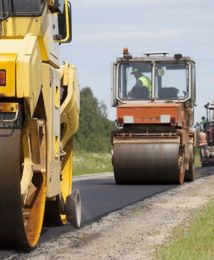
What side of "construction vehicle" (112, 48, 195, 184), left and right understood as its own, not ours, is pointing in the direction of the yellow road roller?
front

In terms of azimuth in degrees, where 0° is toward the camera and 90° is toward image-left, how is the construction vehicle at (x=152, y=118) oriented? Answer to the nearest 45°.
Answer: approximately 0°
